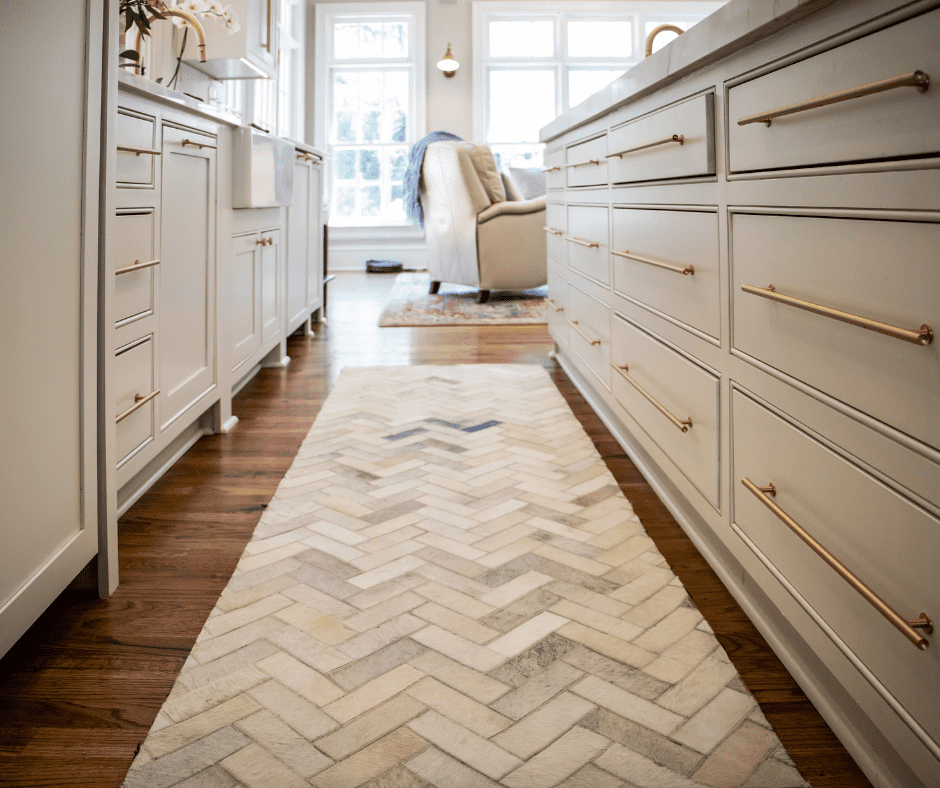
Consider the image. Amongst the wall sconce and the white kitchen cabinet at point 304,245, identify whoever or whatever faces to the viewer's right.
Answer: the white kitchen cabinet

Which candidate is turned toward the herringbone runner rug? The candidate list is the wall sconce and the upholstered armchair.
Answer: the wall sconce

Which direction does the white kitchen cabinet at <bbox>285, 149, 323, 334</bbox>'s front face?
to the viewer's right

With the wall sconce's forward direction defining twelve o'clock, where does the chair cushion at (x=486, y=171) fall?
The chair cushion is roughly at 12 o'clock from the wall sconce.

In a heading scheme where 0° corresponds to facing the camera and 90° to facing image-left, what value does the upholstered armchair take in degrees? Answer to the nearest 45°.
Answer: approximately 225°

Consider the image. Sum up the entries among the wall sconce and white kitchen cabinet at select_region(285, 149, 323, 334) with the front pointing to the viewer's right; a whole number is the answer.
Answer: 1

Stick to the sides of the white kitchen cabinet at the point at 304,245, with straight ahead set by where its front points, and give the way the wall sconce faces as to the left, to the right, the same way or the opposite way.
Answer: to the right

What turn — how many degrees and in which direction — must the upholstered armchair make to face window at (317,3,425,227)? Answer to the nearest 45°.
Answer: approximately 45° to its left

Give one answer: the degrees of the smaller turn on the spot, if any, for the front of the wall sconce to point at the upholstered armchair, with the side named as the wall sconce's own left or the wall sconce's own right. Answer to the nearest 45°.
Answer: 0° — it already faces it

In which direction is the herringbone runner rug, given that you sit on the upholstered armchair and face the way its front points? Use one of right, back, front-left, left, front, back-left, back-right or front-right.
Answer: back-right

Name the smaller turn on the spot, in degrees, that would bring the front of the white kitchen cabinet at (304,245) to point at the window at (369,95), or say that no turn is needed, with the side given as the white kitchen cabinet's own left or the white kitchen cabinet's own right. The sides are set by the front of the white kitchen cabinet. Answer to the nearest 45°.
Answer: approximately 90° to the white kitchen cabinet's own left
